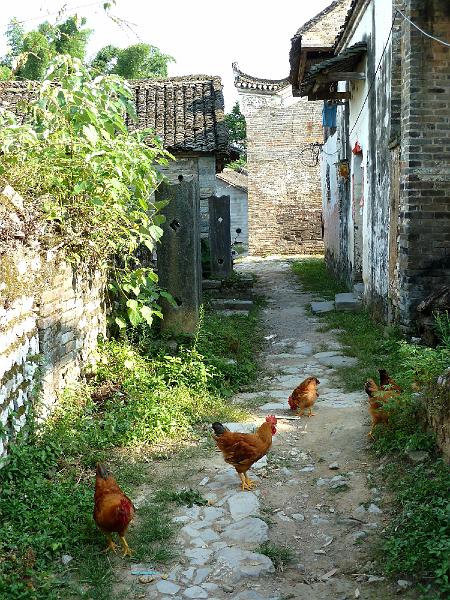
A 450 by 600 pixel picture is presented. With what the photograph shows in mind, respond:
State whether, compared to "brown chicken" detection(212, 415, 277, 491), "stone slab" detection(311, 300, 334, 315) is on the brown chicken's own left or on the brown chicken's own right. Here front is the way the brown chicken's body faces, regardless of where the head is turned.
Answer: on the brown chicken's own left

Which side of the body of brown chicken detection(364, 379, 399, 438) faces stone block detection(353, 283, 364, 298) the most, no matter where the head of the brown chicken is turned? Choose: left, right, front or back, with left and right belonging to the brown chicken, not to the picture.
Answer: right

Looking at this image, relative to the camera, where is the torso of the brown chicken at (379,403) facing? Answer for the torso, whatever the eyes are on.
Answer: to the viewer's left

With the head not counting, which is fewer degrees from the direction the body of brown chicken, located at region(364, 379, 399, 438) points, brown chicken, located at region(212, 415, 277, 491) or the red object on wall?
the brown chicken

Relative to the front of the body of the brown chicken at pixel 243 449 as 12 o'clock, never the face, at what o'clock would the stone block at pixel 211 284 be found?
The stone block is roughly at 9 o'clock from the brown chicken.

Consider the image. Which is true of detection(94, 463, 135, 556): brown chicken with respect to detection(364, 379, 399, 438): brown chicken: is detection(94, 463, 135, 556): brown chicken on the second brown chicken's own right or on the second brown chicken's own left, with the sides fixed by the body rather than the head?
on the second brown chicken's own left

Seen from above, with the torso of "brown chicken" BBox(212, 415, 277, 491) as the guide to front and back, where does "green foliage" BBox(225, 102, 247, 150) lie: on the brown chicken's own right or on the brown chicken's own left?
on the brown chicken's own left

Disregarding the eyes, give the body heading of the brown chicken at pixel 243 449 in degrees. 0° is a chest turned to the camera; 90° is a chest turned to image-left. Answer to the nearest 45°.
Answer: approximately 270°
